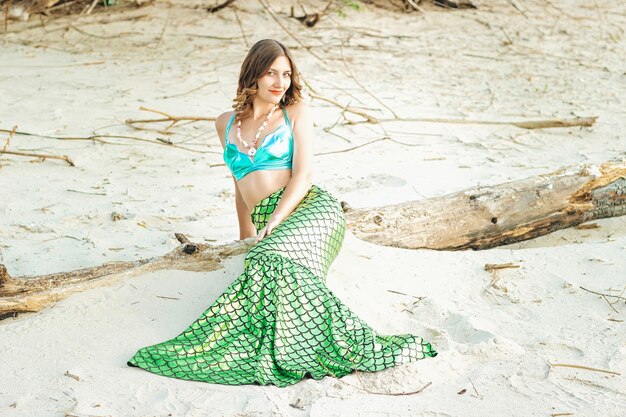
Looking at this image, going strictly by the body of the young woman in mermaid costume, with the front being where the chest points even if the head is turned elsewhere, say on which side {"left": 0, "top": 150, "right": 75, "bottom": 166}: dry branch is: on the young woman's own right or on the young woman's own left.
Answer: on the young woman's own right

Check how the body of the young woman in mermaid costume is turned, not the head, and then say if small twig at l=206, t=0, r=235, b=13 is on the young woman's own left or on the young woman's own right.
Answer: on the young woman's own right

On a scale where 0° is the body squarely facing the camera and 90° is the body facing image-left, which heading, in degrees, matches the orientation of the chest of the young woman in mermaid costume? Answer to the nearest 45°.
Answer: approximately 45°

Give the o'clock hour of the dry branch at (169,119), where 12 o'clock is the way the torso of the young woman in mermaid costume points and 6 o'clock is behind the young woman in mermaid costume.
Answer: The dry branch is roughly at 4 o'clock from the young woman in mermaid costume.
